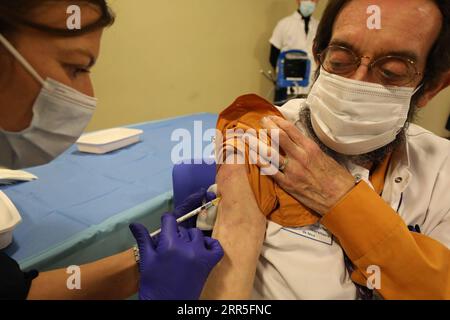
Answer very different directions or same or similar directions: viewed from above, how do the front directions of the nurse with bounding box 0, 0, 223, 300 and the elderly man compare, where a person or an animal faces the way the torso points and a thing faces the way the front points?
very different directions

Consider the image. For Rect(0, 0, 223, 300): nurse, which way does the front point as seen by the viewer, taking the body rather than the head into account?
to the viewer's right

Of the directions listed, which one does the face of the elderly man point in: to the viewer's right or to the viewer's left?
to the viewer's left

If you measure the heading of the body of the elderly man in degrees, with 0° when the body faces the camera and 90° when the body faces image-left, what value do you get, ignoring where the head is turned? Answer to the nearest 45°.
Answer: approximately 45°

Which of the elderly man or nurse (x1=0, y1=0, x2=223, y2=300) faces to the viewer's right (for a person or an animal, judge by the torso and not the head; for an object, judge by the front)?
the nurse

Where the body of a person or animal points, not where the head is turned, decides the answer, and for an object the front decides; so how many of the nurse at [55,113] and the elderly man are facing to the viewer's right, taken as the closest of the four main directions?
1

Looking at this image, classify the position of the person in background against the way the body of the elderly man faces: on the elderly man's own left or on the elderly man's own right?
on the elderly man's own right

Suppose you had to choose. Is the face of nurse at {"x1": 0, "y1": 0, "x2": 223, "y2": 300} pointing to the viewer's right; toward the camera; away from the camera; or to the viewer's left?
to the viewer's right
